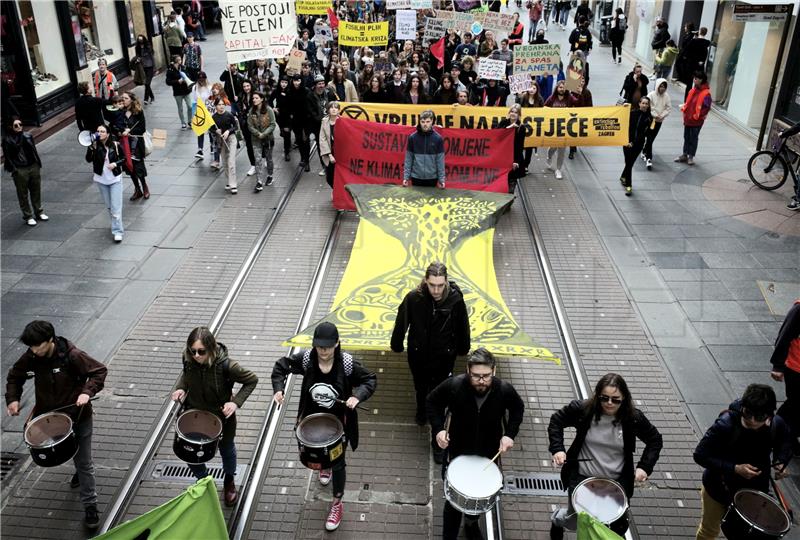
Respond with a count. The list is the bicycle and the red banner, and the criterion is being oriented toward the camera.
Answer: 1

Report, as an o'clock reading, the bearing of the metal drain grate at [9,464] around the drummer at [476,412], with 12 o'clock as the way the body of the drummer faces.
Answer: The metal drain grate is roughly at 3 o'clock from the drummer.

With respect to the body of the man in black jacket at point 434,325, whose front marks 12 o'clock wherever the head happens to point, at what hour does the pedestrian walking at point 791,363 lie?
The pedestrian walking is roughly at 9 o'clock from the man in black jacket.

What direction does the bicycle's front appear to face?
to the viewer's left

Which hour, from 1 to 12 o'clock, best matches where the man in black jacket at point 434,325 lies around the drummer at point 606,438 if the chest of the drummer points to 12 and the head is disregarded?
The man in black jacket is roughly at 4 o'clock from the drummer.

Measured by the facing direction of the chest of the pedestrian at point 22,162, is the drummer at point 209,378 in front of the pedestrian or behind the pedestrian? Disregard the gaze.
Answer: in front

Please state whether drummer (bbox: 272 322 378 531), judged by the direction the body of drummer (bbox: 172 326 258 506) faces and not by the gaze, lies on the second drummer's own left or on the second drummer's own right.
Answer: on the second drummer's own left
